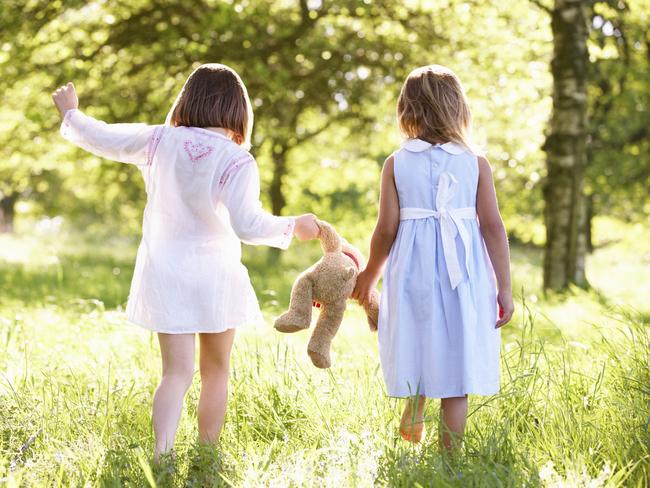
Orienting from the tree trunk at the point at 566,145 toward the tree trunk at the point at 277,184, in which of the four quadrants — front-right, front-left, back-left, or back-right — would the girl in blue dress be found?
back-left

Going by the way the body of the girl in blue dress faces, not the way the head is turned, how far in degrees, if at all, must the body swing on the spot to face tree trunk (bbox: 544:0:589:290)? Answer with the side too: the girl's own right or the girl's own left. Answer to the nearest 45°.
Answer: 0° — they already face it

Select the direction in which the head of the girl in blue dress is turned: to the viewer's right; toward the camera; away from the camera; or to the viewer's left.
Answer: away from the camera

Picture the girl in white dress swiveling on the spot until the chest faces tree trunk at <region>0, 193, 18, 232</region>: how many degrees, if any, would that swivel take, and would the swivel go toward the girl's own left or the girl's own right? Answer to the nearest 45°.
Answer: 0° — they already face it

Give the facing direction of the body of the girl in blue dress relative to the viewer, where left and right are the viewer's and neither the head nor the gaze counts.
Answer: facing away from the viewer

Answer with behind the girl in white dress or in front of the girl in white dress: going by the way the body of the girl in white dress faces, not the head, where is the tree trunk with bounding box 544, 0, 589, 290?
in front

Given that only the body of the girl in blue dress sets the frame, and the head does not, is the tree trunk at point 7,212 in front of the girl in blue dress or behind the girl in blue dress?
in front

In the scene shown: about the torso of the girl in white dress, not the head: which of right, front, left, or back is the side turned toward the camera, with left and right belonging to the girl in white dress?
back

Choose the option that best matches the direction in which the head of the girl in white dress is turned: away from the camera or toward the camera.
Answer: away from the camera

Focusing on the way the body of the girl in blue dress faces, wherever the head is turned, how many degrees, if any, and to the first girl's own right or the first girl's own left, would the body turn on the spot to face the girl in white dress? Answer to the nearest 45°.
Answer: approximately 90° to the first girl's own left

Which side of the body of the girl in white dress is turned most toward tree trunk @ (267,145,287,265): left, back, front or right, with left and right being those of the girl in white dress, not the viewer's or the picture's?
front
